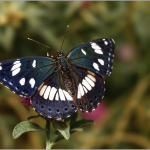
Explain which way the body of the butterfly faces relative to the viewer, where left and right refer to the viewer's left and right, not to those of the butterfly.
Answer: facing away from the viewer
